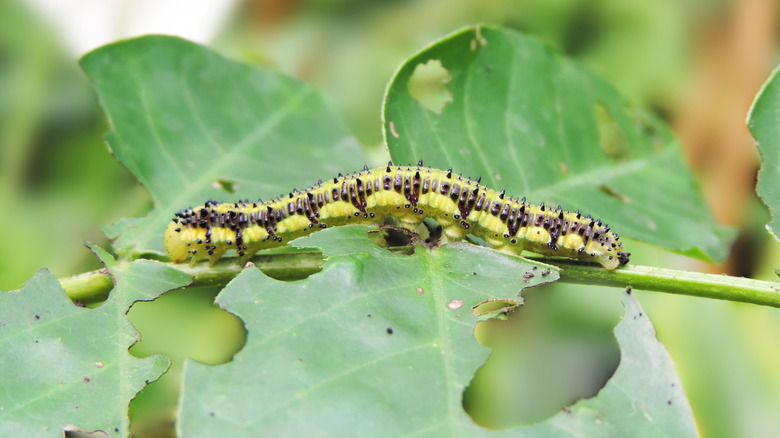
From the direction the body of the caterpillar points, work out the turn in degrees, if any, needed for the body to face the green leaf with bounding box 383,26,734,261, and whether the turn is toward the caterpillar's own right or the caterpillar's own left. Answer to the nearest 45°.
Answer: approximately 135° to the caterpillar's own right

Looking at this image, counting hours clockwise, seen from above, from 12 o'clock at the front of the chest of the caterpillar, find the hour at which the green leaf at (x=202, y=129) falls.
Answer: The green leaf is roughly at 1 o'clock from the caterpillar.

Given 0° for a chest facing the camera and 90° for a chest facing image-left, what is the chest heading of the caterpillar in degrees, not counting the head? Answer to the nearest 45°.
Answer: approximately 90°

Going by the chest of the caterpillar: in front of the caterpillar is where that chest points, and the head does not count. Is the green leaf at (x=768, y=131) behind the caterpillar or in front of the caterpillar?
behind

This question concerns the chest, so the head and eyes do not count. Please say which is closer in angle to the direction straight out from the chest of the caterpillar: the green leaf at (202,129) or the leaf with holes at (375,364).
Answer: the green leaf
